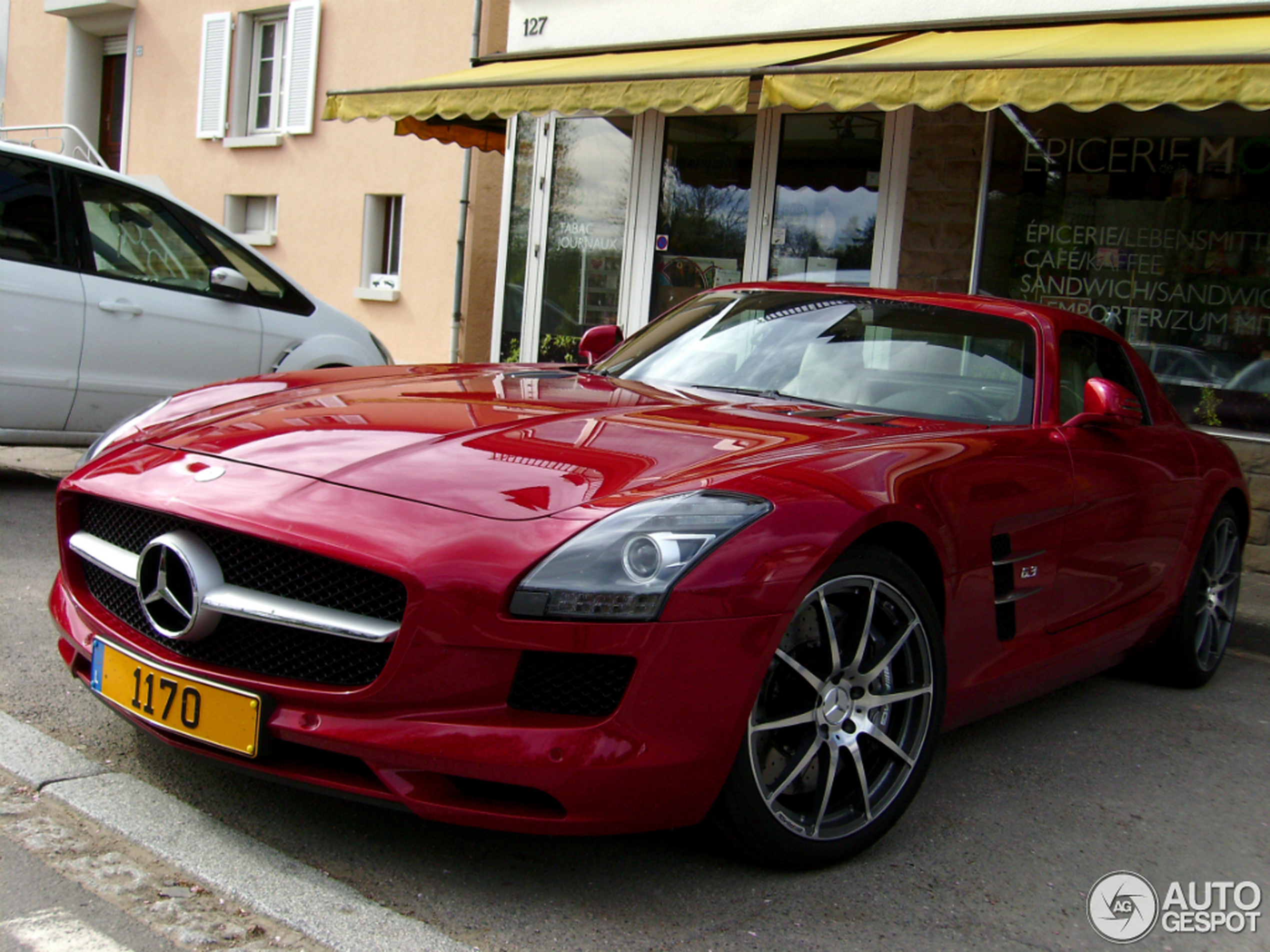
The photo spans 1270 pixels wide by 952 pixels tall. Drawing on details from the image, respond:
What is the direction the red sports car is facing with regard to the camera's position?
facing the viewer and to the left of the viewer

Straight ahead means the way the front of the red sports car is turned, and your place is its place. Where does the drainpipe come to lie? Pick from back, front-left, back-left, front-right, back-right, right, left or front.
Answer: back-right
